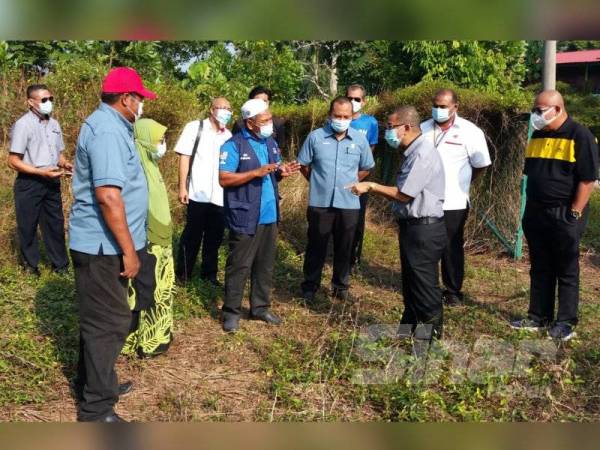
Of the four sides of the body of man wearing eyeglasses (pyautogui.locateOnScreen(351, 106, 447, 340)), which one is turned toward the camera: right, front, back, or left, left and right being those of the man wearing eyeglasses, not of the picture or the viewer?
left

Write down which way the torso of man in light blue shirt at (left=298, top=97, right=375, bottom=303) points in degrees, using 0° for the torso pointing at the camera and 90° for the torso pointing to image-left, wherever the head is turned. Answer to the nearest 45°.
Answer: approximately 0°

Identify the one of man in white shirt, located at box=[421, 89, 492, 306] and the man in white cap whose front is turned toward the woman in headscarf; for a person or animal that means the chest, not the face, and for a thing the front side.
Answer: the man in white shirt

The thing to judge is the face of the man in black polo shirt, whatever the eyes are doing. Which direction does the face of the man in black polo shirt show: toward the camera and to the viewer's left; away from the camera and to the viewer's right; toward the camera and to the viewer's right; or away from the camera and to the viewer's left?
toward the camera and to the viewer's left

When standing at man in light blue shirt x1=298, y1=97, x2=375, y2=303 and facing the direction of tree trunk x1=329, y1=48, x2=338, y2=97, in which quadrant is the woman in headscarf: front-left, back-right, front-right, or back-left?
back-left

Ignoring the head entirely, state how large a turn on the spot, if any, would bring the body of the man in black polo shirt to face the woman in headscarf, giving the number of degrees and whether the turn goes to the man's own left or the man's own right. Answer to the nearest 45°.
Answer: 0° — they already face them

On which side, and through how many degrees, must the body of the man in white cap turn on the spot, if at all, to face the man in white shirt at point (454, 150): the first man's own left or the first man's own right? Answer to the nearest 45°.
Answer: approximately 45° to the first man's own left

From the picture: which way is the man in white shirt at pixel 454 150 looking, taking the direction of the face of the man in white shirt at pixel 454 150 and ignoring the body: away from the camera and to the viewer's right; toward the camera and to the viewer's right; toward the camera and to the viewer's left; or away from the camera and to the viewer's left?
toward the camera and to the viewer's left

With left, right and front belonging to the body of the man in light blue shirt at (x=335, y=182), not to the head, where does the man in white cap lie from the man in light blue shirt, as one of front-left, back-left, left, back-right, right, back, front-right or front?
front-right

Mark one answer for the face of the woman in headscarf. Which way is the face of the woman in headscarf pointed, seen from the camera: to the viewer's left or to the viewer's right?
to the viewer's right

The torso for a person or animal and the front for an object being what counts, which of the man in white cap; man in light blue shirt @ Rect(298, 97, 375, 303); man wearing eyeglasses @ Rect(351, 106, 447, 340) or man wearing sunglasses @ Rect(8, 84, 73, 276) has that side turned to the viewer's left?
man wearing eyeglasses @ Rect(351, 106, 447, 340)

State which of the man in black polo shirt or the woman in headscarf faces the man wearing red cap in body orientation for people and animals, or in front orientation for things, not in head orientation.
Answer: the man in black polo shirt

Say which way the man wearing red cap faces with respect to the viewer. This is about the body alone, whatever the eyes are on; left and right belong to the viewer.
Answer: facing to the right of the viewer

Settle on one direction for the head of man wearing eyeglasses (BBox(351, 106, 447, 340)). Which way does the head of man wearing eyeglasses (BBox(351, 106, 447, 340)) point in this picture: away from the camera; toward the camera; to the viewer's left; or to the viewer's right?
to the viewer's left

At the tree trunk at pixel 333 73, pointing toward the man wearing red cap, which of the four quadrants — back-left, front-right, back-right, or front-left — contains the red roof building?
back-left
